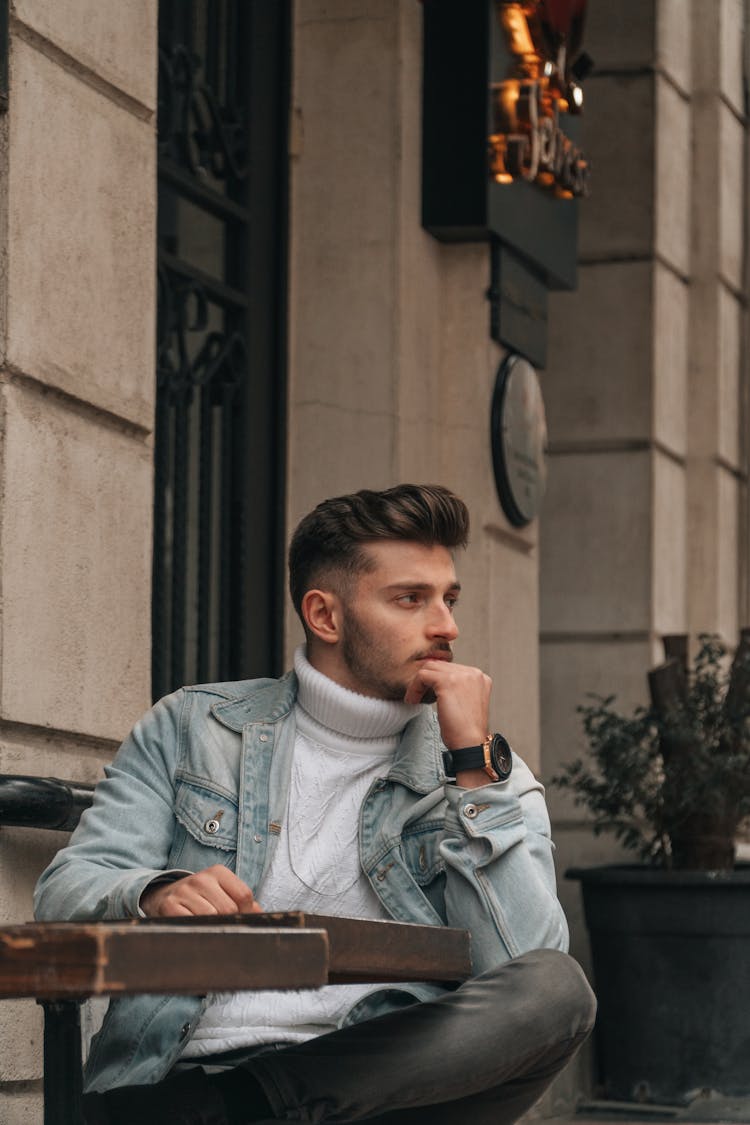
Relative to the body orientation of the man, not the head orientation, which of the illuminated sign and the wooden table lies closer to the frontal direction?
the wooden table

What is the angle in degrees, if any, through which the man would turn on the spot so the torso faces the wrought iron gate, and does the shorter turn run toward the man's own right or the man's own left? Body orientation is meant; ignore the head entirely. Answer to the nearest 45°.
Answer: approximately 180°

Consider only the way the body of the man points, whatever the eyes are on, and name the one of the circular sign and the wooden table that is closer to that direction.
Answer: the wooden table

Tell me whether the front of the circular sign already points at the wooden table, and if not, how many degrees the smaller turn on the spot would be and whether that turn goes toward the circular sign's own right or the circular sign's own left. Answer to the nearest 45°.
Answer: approximately 90° to the circular sign's own right

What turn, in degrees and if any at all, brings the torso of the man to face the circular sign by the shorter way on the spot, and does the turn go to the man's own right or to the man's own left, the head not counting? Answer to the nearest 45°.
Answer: approximately 180°

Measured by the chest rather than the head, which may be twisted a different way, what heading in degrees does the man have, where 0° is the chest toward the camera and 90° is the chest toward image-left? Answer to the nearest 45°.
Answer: approximately 0°

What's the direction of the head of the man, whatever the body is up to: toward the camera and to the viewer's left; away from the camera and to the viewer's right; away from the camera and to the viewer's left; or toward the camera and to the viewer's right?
toward the camera and to the viewer's right

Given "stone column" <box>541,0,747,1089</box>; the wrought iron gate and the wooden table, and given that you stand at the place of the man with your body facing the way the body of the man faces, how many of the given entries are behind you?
2

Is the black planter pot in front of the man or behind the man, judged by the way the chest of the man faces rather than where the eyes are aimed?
behind

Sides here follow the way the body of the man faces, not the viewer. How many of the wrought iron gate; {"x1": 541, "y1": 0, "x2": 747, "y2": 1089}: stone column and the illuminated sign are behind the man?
3

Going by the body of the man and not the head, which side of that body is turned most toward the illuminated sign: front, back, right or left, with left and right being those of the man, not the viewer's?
back
